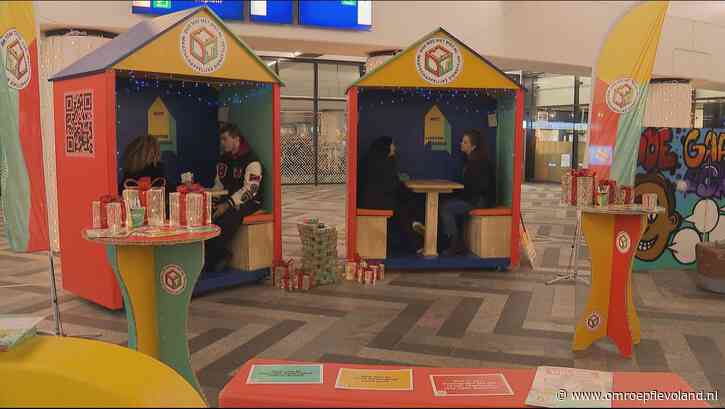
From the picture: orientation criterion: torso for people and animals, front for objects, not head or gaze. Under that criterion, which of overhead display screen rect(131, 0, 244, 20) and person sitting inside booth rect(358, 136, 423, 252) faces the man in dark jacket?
the overhead display screen

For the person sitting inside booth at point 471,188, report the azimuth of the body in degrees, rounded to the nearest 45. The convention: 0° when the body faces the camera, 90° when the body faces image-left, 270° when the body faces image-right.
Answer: approximately 90°

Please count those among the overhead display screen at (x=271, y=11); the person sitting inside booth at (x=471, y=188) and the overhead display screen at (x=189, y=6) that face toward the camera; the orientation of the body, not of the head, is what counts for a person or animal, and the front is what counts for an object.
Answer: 2

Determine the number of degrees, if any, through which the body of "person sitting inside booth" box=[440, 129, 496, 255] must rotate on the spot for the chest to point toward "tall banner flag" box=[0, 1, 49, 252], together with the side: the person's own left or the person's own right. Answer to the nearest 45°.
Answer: approximately 45° to the person's own left

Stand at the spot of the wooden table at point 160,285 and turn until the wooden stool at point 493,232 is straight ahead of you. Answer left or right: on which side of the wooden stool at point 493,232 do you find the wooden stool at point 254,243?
left

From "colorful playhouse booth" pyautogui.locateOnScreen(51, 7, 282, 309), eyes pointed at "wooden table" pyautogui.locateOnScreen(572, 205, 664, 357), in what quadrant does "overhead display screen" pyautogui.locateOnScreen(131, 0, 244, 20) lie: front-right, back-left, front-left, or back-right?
back-left

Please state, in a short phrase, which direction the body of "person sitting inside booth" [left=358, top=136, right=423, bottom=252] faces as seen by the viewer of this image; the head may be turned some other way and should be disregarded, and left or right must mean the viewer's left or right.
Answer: facing to the right of the viewer

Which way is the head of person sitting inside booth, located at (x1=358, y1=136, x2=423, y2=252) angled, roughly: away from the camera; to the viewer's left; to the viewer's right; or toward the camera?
to the viewer's right

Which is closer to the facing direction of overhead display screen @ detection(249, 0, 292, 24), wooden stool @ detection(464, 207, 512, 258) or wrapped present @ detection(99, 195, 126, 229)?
the wrapped present

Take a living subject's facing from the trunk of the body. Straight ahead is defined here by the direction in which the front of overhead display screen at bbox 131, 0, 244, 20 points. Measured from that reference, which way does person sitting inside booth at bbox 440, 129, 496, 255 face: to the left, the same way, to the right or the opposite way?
to the right
